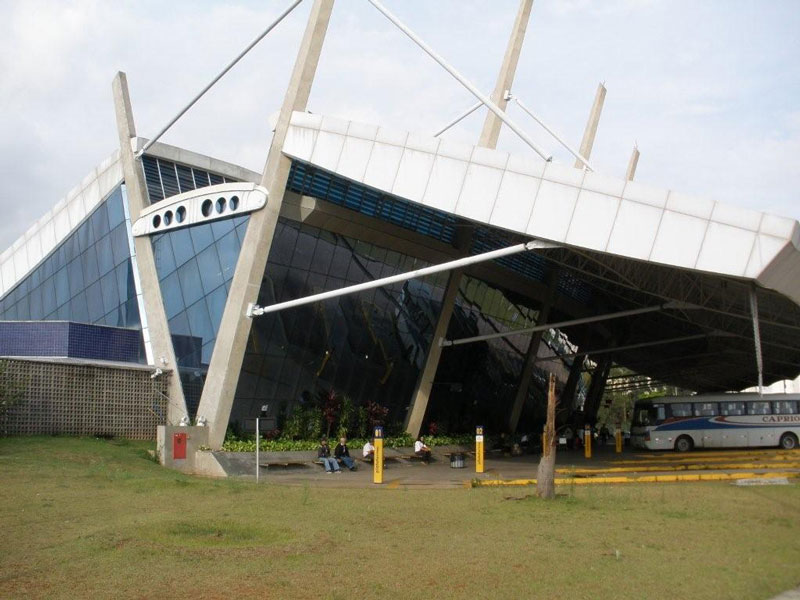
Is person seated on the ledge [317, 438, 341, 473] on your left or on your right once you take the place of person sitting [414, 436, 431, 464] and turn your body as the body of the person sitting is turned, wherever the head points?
on your right

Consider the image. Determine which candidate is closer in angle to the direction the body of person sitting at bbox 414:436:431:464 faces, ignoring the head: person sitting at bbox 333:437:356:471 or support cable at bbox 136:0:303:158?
the person sitting

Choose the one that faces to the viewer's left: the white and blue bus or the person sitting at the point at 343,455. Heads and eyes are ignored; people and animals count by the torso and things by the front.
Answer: the white and blue bus

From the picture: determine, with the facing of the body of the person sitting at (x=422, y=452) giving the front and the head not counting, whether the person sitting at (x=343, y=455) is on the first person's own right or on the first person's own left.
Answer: on the first person's own right

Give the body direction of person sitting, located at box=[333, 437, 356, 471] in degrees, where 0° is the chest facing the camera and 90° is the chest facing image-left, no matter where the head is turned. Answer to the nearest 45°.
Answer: approximately 315°

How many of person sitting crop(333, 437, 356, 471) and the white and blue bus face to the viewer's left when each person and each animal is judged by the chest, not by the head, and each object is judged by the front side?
1

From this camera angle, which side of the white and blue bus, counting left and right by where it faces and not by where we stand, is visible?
left
